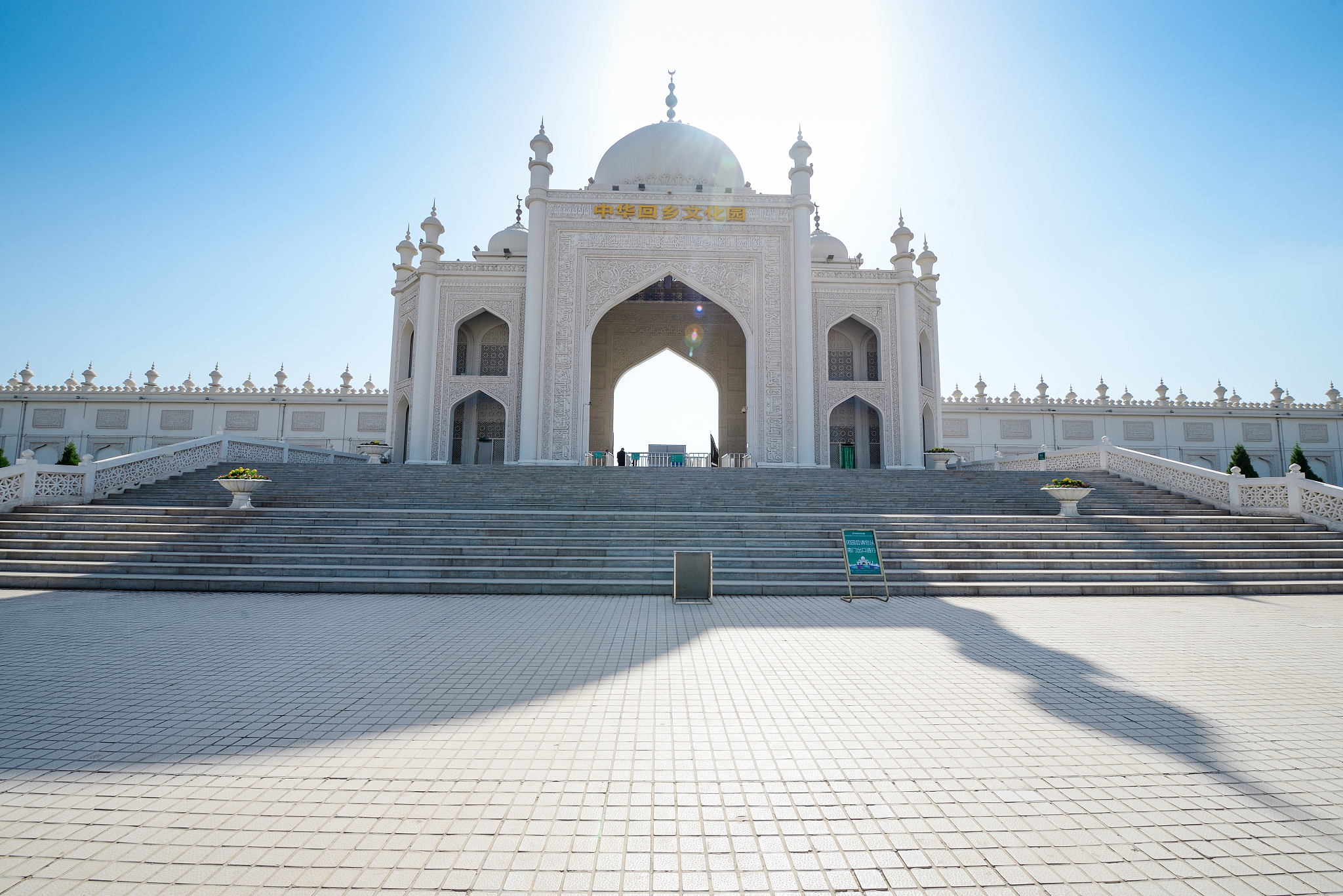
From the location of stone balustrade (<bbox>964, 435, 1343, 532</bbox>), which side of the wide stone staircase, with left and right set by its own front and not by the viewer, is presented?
left

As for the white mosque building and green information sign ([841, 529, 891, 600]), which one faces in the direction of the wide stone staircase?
the white mosque building

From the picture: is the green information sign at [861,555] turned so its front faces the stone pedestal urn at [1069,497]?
no

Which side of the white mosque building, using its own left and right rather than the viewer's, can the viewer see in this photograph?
front

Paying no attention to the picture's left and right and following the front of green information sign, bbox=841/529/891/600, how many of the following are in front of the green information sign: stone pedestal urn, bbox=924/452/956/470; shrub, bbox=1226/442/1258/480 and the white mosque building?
0

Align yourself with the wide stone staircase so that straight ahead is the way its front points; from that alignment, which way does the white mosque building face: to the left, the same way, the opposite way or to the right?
the same way

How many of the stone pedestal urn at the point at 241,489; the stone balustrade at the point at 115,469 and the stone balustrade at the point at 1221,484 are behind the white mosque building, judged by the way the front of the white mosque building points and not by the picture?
0

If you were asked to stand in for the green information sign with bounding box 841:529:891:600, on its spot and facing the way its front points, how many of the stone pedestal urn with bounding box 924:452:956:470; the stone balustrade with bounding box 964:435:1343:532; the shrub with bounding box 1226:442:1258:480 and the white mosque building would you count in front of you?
0

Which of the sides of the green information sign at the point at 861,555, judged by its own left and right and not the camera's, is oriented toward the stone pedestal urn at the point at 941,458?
back

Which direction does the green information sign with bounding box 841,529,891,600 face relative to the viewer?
toward the camera

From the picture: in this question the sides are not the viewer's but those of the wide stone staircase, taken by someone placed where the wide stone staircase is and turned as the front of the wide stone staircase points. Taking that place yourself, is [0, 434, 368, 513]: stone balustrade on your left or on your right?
on your right

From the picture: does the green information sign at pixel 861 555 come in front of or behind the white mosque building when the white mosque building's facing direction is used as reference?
in front

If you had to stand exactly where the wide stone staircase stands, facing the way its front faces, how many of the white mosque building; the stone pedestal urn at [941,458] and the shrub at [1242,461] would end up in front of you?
0

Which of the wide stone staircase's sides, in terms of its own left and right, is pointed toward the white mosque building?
back

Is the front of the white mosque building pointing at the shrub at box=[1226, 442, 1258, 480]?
no

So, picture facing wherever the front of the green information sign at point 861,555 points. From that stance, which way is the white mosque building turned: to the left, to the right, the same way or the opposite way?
the same way

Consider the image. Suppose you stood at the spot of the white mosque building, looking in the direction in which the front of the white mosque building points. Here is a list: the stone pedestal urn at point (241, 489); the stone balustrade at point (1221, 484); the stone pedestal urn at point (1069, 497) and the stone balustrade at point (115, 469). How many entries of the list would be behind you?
0

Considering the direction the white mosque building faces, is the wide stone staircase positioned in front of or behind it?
in front

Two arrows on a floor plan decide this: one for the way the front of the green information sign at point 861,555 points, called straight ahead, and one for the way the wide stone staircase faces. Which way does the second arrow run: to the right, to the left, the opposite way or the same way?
the same way
